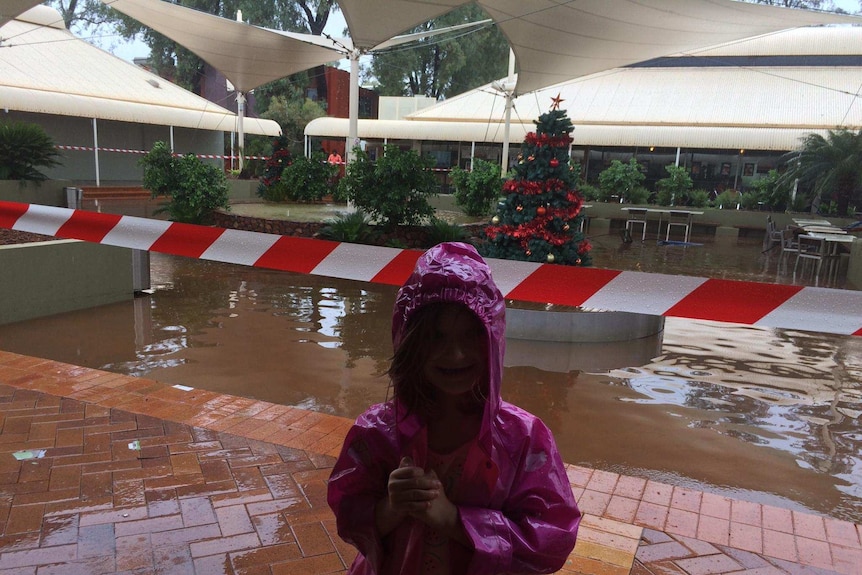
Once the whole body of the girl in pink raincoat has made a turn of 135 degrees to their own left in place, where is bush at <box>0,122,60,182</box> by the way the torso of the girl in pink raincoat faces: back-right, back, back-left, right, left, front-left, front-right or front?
left

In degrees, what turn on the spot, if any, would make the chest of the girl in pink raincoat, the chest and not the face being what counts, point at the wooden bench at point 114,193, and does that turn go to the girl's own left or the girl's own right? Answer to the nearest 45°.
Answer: approximately 135° to the girl's own right

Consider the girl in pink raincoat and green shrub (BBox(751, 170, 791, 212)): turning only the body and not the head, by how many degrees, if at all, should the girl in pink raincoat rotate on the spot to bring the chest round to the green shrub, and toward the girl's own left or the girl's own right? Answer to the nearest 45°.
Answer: approximately 135° to the girl's own left

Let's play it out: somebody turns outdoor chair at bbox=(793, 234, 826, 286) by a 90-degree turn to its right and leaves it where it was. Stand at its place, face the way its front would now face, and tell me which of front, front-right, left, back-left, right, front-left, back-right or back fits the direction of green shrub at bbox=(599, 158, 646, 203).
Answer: back

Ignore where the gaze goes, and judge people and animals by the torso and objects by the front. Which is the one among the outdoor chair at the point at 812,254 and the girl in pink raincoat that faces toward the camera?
the girl in pink raincoat

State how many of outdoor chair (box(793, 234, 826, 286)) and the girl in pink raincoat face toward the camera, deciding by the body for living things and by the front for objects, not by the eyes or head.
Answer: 1

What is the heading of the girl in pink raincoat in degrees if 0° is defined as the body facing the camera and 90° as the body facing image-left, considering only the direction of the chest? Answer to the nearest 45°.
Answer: approximately 0°

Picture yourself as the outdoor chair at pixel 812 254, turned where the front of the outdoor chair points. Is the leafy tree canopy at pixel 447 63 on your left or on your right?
on your left

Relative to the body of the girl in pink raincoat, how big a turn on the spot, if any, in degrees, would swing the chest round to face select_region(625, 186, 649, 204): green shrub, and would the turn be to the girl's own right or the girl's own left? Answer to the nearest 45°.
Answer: approximately 180°

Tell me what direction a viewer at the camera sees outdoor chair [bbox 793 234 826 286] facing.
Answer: facing away from the viewer and to the right of the viewer

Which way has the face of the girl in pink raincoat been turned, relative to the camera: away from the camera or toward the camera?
toward the camera

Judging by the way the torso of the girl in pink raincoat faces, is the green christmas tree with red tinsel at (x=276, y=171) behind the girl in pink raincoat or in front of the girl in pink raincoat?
behind

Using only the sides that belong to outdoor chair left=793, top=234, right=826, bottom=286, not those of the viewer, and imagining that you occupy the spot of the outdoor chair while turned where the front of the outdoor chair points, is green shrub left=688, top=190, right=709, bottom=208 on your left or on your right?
on your left
